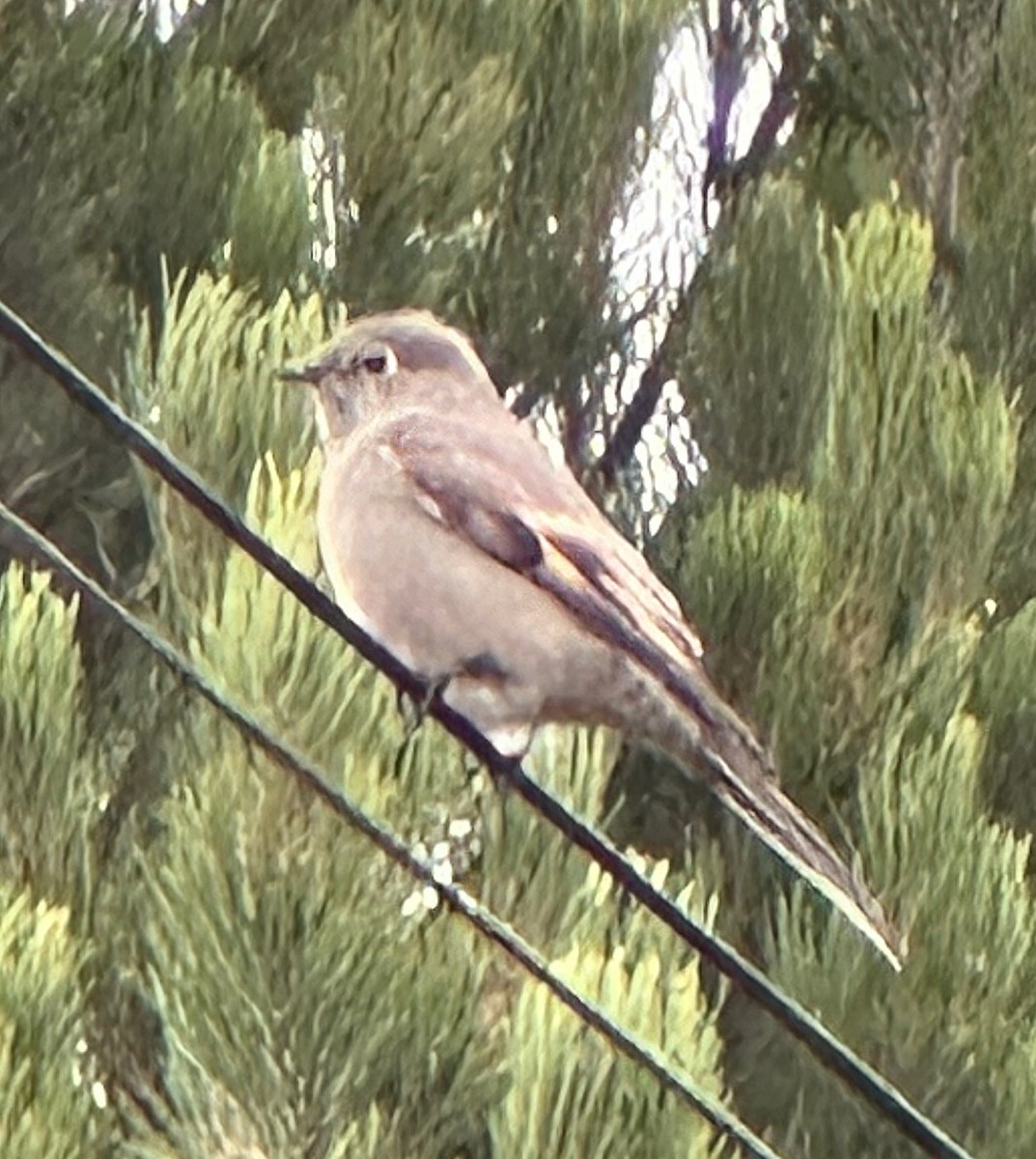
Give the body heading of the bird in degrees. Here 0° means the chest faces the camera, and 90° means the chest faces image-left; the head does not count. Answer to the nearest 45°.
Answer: approximately 90°
